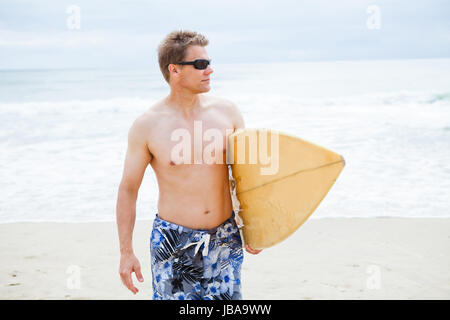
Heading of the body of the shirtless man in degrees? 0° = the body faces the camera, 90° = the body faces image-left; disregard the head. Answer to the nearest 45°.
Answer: approximately 315°

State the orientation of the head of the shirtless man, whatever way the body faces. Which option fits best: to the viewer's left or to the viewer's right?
to the viewer's right
